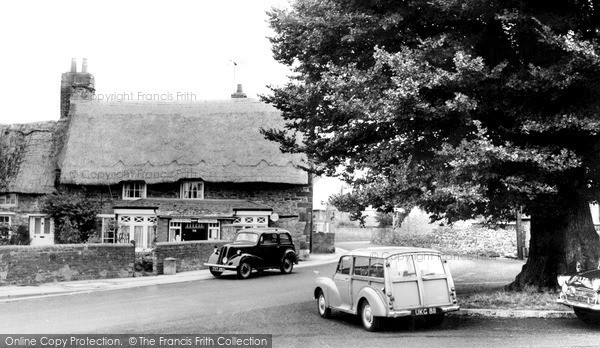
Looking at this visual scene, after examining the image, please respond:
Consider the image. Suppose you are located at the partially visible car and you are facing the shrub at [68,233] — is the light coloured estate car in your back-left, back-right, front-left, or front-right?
front-left

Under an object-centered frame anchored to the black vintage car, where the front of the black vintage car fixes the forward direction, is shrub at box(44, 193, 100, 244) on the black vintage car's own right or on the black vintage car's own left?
on the black vintage car's own right

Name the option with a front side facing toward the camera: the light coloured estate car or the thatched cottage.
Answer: the thatched cottage

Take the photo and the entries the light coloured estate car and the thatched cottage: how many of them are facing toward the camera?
1

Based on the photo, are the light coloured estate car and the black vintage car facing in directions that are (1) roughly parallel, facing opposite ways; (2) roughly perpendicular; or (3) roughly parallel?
roughly perpendicular

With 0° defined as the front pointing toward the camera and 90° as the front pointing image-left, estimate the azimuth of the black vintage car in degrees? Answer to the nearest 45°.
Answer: approximately 45°

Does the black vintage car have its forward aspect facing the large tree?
no

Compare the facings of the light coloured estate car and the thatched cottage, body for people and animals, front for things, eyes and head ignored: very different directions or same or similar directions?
very different directions

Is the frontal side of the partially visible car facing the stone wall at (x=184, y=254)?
no

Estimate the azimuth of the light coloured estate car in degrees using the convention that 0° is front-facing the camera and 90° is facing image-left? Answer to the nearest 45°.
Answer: approximately 135°

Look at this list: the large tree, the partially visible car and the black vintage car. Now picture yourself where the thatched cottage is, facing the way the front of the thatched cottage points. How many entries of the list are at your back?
0

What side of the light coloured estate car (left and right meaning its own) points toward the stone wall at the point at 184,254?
front

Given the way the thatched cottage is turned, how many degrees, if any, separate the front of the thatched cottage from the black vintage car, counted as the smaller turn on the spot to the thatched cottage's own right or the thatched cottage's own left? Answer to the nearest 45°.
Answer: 0° — it already faces it

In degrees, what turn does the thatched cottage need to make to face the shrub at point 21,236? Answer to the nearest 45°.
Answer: approximately 90° to its right

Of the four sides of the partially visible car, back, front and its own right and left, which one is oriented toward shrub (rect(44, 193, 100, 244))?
right

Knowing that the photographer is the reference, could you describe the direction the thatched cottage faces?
facing the viewer

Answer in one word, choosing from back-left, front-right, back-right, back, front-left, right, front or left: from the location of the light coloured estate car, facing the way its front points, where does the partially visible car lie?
back-right

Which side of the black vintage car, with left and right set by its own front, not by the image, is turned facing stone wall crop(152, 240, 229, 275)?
right
